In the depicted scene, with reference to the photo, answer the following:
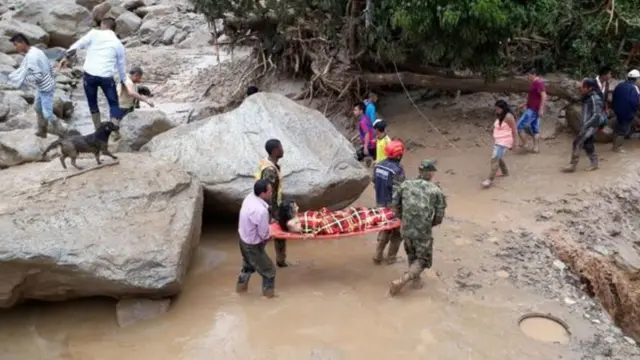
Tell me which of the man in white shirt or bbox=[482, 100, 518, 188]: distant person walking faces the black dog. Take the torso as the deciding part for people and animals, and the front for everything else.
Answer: the distant person walking

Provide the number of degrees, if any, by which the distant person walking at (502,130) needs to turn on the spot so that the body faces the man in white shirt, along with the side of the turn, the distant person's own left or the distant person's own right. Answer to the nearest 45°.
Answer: approximately 45° to the distant person's own right

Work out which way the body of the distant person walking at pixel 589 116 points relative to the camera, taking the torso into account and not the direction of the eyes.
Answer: to the viewer's left

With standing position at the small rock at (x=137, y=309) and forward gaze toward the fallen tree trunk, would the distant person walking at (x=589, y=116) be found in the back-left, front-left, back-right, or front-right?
front-right

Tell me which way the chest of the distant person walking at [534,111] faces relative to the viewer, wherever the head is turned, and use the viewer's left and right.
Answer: facing the viewer and to the left of the viewer

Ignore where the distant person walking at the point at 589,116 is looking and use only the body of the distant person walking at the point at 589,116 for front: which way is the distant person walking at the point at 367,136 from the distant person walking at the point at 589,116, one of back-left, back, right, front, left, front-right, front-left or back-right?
front

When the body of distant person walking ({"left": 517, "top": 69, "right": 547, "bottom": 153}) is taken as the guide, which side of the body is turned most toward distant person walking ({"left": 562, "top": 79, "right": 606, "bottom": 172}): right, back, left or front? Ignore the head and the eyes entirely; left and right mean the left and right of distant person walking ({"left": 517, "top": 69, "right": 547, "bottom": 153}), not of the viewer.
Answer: left

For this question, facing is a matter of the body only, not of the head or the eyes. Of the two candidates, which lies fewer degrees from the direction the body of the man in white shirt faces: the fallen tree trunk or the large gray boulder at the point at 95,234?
the fallen tree trunk

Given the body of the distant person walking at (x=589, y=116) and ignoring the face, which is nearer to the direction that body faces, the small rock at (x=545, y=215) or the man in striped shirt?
the man in striped shirt

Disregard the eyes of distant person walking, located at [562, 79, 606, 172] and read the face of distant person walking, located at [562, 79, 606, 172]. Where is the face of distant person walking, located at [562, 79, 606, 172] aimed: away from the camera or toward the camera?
toward the camera

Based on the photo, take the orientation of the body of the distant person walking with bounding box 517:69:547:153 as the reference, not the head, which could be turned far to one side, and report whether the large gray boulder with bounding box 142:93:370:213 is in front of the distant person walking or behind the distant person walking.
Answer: in front
